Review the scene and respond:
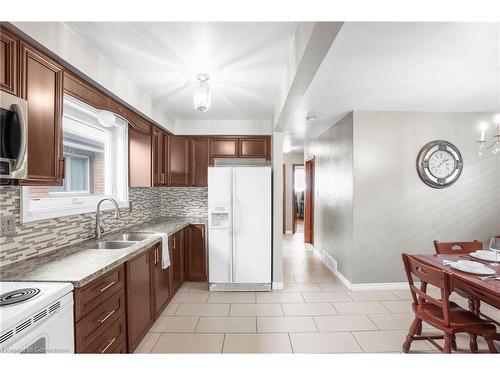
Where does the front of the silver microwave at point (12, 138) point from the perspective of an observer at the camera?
facing the viewer and to the right of the viewer

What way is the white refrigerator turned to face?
toward the camera

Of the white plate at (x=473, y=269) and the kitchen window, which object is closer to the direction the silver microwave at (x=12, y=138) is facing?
the white plate

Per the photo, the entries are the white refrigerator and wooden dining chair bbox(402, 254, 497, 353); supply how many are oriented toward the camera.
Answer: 1

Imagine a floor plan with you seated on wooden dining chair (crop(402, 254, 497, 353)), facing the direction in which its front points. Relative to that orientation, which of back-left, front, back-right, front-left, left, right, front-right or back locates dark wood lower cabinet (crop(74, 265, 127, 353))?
back

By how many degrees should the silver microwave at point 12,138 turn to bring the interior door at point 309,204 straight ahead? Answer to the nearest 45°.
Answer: approximately 45° to its left

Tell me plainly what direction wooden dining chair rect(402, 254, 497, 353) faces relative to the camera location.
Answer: facing away from the viewer and to the right of the viewer

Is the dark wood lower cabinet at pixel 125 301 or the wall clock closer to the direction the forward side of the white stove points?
the wall clock

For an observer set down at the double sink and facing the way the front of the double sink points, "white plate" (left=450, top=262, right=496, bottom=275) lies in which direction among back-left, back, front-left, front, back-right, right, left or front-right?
front

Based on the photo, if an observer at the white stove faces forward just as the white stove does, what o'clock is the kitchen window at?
The kitchen window is roughly at 8 o'clock from the white stove.

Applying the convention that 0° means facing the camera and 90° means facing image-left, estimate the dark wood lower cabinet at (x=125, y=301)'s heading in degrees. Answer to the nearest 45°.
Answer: approximately 315°

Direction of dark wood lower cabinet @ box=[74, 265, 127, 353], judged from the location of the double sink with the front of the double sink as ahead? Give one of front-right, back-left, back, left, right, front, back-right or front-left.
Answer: front-right
